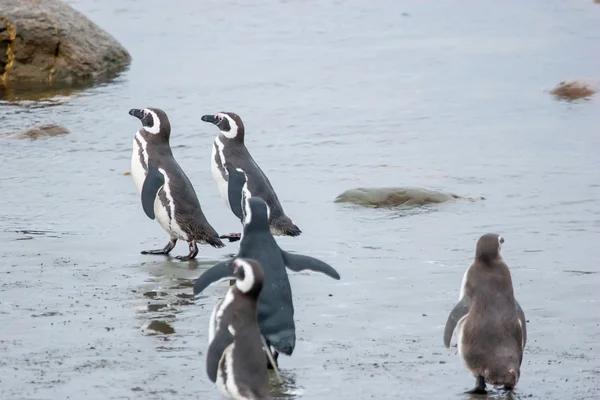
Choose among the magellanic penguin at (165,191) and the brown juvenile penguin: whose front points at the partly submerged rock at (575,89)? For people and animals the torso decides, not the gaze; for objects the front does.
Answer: the brown juvenile penguin

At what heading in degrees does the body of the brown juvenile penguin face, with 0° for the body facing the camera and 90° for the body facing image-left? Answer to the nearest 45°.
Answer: approximately 180°

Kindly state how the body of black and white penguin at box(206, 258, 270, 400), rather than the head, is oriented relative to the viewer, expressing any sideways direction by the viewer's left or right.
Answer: facing away from the viewer and to the left of the viewer

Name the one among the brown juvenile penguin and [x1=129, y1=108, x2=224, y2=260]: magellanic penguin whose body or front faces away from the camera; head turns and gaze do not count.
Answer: the brown juvenile penguin

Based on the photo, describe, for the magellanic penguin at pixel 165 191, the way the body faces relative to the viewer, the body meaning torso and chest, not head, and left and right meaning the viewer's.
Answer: facing to the left of the viewer

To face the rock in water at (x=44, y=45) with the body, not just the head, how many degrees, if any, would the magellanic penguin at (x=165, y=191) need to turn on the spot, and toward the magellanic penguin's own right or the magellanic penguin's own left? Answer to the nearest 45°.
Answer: approximately 90° to the magellanic penguin's own right

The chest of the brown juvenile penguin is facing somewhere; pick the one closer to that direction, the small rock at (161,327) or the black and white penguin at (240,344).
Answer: the small rock

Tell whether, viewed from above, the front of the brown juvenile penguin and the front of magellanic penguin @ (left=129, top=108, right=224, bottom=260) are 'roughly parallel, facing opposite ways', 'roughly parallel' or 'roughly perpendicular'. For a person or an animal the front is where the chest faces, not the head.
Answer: roughly perpendicular

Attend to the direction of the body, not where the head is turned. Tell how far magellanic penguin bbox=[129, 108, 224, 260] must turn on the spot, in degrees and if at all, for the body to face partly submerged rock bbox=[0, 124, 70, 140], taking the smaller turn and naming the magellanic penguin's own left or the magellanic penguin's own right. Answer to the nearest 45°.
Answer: approximately 90° to the magellanic penguin's own right

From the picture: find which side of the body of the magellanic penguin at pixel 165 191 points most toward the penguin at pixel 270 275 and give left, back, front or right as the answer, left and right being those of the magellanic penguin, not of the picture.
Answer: left

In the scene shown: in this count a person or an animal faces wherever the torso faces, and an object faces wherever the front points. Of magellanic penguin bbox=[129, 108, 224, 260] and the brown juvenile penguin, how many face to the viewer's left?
1

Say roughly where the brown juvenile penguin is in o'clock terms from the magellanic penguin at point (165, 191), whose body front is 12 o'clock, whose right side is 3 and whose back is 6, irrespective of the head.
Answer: The brown juvenile penguin is roughly at 8 o'clock from the magellanic penguin.
